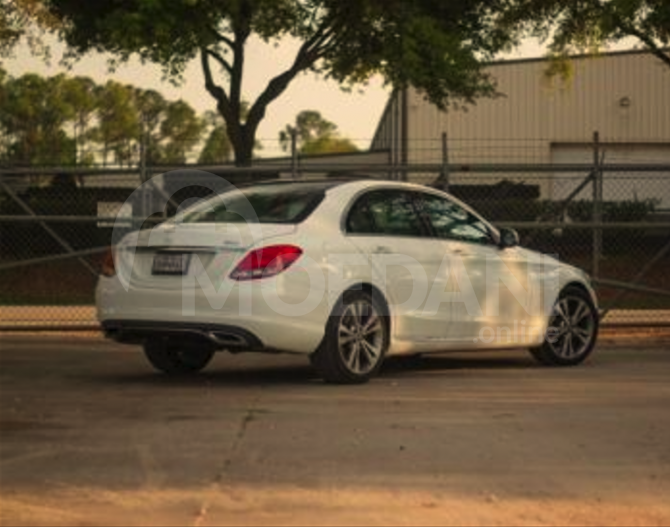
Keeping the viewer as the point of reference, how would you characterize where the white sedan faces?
facing away from the viewer and to the right of the viewer

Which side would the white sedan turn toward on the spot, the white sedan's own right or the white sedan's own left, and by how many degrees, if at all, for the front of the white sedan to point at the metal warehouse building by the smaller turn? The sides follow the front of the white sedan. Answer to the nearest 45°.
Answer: approximately 45° to the white sedan's own left

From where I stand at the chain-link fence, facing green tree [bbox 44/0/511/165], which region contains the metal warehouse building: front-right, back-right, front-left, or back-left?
front-right

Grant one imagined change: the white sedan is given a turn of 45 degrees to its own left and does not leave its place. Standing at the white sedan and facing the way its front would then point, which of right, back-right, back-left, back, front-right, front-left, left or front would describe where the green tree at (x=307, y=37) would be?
front
